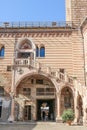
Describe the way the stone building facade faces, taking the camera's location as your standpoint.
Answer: facing the viewer
